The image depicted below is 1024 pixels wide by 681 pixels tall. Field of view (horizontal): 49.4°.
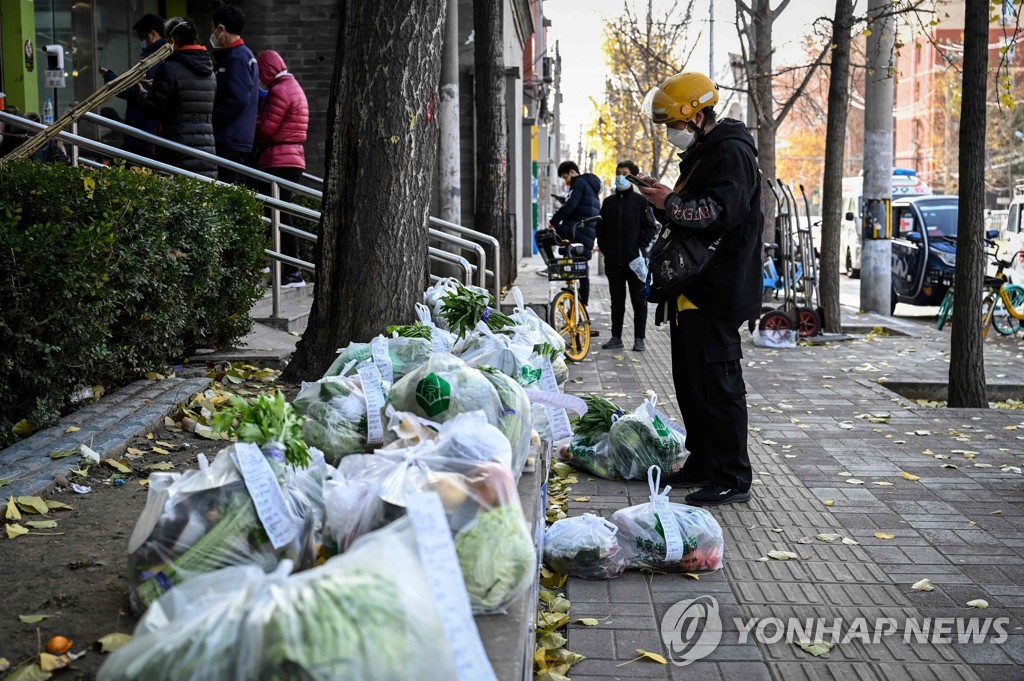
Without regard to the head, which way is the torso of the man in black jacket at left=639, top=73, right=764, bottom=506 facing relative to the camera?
to the viewer's left

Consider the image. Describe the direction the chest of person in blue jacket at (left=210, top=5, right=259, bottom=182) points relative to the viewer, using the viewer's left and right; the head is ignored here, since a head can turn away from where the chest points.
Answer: facing to the left of the viewer

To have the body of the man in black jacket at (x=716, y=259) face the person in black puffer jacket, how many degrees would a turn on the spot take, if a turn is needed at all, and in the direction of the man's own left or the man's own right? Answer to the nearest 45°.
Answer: approximately 45° to the man's own right

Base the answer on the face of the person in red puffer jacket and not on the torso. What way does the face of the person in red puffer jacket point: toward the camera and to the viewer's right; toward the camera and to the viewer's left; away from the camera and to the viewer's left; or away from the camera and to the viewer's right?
away from the camera and to the viewer's left

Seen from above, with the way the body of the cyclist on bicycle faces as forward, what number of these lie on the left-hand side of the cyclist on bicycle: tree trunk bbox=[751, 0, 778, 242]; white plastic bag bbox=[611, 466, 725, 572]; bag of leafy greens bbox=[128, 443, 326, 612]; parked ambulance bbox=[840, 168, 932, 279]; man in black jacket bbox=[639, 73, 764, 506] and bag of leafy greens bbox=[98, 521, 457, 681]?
4

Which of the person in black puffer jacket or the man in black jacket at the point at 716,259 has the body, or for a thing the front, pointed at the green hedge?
the man in black jacket

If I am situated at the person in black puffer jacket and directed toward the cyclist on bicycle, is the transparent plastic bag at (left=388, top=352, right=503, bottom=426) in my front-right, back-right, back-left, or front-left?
back-right
